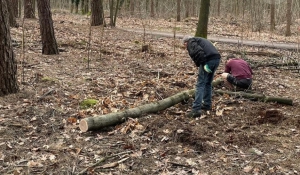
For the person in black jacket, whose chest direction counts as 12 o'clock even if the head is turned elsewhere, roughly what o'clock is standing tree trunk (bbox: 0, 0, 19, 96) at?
The standing tree trunk is roughly at 12 o'clock from the person in black jacket.

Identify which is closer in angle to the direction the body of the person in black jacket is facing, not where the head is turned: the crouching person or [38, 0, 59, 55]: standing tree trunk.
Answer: the standing tree trunk

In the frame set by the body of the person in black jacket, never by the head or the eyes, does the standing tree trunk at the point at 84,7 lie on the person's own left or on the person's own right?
on the person's own right

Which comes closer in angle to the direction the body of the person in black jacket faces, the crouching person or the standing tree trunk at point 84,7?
the standing tree trunk

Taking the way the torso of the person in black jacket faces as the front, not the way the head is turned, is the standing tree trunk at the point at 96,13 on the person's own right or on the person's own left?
on the person's own right

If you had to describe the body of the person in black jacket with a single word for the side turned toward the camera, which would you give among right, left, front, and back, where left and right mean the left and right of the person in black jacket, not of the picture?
left
